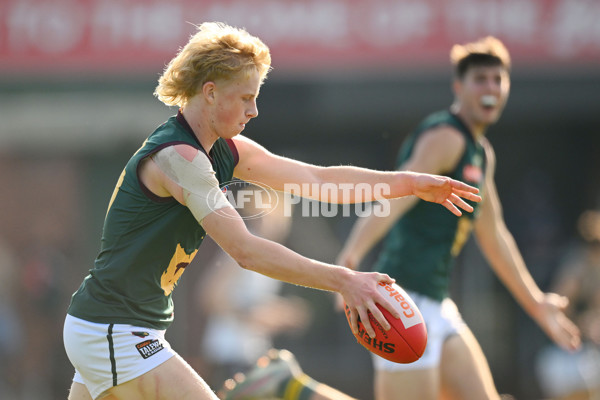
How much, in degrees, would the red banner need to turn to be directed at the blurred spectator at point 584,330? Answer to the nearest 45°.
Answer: approximately 45° to its left

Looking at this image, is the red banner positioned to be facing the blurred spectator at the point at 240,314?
yes

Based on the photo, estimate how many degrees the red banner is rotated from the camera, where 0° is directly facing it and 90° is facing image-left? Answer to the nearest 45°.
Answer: approximately 0°
